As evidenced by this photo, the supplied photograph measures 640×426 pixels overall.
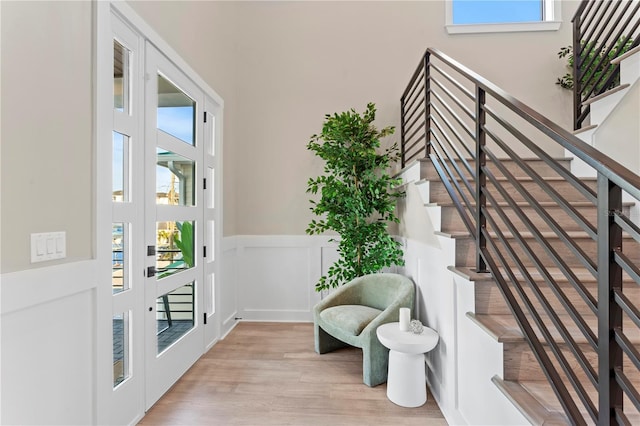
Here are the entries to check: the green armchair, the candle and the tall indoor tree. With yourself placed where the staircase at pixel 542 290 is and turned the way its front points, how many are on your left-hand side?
0

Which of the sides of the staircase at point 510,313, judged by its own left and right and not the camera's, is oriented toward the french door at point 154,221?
right

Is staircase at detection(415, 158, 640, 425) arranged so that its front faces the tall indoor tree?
no

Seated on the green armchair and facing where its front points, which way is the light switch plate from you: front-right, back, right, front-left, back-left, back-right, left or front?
front

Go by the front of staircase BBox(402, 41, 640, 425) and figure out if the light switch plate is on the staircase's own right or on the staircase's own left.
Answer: on the staircase's own right

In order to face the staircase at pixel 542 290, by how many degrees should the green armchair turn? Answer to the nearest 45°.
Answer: approximately 90° to its left

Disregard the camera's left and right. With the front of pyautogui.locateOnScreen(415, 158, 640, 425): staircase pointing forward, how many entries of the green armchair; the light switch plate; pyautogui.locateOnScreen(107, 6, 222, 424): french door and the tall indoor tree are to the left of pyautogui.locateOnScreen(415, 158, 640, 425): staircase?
0

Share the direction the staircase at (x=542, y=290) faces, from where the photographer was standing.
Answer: facing the viewer

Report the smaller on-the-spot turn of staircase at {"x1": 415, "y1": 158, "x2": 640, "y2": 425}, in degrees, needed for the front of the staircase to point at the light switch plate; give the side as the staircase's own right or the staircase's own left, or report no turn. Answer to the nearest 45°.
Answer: approximately 45° to the staircase's own right

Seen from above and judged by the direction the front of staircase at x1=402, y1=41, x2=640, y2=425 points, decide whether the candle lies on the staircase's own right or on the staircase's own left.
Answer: on the staircase's own right

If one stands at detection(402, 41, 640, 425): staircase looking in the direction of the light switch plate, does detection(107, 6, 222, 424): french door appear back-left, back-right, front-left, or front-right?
front-right

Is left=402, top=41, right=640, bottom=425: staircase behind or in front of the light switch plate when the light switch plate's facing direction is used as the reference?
in front

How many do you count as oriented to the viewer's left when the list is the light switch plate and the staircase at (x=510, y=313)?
0

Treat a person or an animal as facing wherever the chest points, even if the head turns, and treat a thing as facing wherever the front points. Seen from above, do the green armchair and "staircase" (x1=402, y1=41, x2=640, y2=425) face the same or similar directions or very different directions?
same or similar directions

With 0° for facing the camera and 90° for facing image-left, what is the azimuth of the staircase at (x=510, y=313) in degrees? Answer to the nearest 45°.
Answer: approximately 0°

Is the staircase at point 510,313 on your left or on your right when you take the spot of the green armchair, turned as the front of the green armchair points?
on your left
